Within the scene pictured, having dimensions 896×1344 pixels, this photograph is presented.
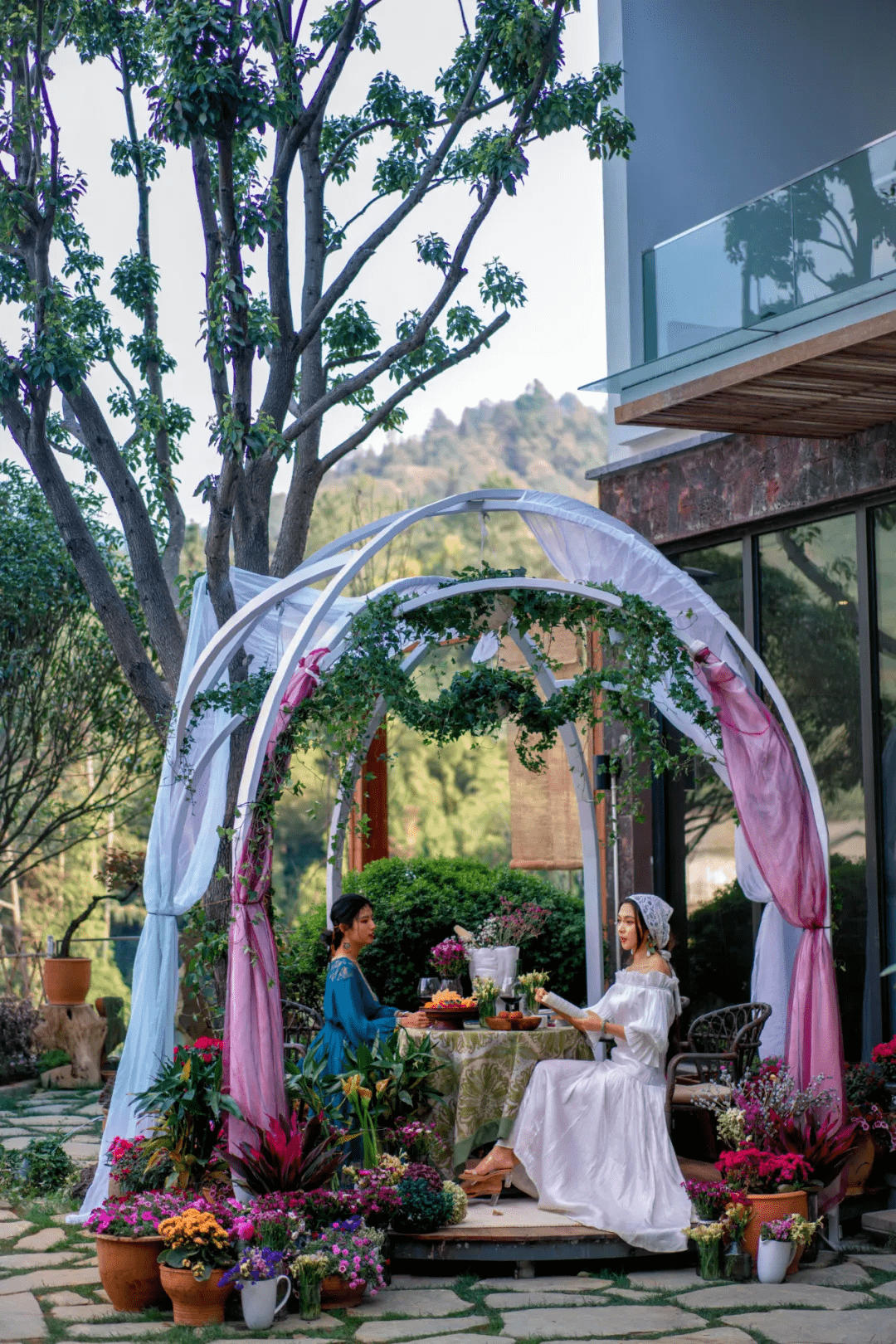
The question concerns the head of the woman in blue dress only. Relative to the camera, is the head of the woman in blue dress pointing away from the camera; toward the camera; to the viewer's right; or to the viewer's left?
to the viewer's right

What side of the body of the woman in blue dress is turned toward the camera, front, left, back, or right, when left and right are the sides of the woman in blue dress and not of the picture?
right

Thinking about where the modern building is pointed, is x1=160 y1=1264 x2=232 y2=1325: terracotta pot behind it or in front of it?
in front

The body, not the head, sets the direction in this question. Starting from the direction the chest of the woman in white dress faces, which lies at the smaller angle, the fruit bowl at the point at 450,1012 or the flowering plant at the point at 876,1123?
the fruit bowl

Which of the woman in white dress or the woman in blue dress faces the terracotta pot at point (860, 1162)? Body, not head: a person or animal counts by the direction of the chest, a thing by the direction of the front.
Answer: the woman in blue dress

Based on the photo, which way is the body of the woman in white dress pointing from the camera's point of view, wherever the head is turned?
to the viewer's left

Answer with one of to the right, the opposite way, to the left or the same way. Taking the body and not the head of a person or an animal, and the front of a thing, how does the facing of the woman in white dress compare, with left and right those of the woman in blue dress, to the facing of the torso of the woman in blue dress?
the opposite way

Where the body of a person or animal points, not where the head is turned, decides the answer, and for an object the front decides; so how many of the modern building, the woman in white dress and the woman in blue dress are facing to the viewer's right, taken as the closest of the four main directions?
1

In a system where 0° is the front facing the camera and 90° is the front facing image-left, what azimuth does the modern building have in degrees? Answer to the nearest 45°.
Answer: approximately 45°

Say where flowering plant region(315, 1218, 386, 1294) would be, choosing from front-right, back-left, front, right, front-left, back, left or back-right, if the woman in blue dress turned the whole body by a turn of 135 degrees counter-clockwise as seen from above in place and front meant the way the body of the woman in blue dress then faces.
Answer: back-left
